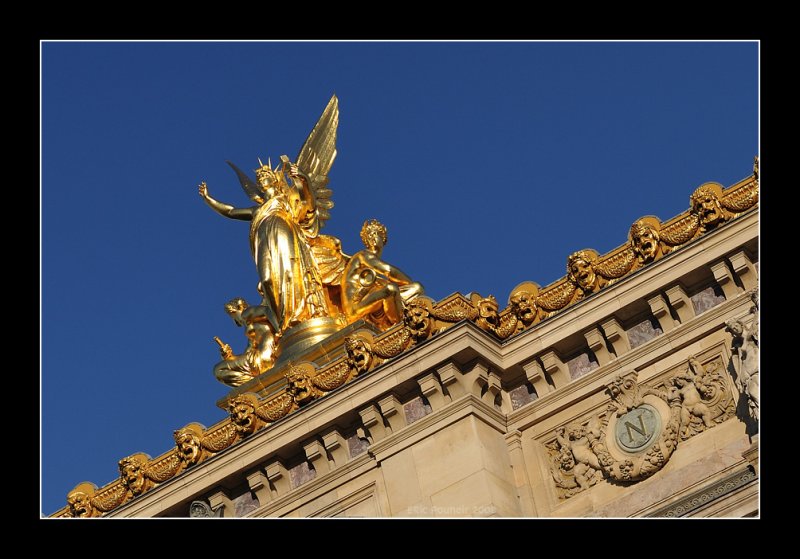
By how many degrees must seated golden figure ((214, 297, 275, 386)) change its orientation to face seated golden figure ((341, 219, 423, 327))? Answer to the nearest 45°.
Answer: approximately 135° to its left

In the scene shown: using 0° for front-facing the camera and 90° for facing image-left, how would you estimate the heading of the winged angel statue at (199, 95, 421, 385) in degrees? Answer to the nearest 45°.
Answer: approximately 45°

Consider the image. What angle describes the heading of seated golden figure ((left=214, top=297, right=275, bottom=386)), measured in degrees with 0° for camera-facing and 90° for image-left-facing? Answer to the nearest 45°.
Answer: approximately 90°

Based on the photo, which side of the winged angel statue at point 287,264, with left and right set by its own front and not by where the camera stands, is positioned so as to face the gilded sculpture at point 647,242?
left

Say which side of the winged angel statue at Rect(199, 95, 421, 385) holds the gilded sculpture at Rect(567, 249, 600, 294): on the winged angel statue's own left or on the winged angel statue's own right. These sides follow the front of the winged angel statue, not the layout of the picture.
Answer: on the winged angel statue's own left

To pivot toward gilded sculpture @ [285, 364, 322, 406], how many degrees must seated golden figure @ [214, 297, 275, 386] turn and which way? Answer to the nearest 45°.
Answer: approximately 90° to its left
